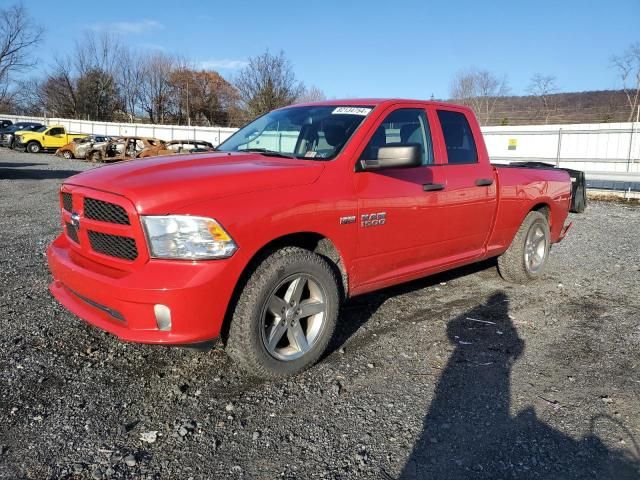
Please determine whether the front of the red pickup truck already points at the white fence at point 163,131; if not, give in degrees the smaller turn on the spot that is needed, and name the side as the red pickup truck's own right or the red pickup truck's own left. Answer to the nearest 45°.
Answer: approximately 135° to the red pickup truck's own right

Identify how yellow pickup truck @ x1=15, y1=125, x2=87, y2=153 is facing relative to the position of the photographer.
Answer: facing the viewer and to the left of the viewer

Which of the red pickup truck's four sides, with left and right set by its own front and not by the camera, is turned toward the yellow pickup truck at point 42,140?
right

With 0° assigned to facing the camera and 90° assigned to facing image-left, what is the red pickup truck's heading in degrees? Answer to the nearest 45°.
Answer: approximately 45°

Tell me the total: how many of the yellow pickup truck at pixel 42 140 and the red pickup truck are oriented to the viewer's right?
0

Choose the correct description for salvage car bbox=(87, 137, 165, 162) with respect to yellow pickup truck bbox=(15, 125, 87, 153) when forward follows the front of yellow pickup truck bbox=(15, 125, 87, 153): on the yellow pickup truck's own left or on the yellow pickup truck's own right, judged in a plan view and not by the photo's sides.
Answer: on the yellow pickup truck's own left

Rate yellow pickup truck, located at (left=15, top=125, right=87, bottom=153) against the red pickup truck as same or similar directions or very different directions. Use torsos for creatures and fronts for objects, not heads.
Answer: same or similar directions

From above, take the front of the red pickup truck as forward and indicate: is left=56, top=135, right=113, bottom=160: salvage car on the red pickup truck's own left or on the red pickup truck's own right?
on the red pickup truck's own right

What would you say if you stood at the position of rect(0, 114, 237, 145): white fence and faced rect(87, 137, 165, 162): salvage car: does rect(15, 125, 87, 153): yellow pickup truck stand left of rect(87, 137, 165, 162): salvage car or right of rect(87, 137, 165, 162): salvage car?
right
